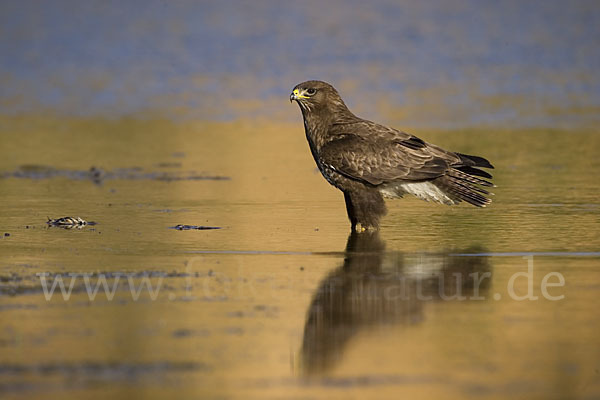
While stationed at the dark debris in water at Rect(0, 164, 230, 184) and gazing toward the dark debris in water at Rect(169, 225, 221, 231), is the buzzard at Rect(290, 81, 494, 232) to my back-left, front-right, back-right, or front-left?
front-left

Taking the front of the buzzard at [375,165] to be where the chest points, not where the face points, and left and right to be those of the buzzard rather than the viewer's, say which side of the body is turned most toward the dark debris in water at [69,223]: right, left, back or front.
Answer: front

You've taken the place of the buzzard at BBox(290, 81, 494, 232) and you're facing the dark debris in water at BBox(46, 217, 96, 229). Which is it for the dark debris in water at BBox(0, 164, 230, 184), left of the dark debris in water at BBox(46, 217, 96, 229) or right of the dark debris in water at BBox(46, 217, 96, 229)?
right

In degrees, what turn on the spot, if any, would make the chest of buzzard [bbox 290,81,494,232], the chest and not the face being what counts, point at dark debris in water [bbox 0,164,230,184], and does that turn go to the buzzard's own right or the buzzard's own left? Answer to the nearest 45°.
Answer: approximately 45° to the buzzard's own right

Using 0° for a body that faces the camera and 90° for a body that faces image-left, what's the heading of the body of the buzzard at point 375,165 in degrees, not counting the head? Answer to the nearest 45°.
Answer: approximately 90°

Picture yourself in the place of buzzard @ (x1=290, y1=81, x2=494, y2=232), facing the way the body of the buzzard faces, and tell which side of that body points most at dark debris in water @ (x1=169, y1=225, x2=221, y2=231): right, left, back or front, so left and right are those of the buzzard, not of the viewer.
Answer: front
